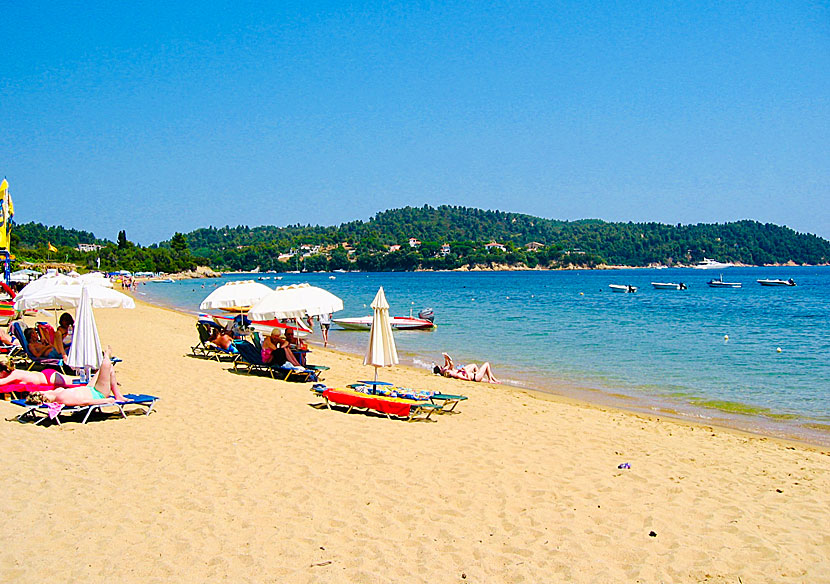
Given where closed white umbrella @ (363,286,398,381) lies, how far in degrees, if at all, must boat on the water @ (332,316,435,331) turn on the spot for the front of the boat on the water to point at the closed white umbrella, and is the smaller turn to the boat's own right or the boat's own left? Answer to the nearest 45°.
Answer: approximately 90° to the boat's own left

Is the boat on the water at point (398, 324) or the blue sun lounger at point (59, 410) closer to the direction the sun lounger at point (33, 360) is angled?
the boat on the water

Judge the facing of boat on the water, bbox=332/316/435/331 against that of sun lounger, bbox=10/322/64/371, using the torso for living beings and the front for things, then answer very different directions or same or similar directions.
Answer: very different directions

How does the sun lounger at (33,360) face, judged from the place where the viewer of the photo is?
facing to the right of the viewer

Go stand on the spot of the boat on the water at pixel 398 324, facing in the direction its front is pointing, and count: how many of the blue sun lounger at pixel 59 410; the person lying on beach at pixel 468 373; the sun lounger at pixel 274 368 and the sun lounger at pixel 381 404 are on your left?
4

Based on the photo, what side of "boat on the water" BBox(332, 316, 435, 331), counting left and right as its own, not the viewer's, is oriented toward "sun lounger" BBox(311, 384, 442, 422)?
left

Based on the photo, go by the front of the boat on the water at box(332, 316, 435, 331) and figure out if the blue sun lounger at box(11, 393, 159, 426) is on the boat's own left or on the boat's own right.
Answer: on the boat's own left

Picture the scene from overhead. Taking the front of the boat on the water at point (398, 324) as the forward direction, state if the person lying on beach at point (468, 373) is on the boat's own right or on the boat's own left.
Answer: on the boat's own left

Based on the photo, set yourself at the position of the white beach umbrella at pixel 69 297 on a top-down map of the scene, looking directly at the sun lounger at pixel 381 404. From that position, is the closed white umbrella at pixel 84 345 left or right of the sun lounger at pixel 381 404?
right

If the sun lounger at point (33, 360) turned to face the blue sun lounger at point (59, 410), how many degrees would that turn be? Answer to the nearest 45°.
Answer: approximately 90° to its right

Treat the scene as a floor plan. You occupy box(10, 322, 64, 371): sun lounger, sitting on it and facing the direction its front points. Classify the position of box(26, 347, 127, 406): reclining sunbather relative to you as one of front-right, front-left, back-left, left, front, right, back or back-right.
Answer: right

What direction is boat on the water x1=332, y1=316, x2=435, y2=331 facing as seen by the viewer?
to the viewer's left

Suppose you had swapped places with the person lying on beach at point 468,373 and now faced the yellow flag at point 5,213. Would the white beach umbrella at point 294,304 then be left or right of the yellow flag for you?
left

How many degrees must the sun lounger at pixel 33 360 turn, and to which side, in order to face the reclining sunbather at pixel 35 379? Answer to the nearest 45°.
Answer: approximately 90° to its right

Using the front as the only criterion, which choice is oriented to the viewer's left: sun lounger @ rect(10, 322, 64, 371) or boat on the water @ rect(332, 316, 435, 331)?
the boat on the water

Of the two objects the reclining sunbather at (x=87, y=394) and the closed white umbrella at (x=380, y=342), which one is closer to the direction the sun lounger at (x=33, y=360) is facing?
the closed white umbrella

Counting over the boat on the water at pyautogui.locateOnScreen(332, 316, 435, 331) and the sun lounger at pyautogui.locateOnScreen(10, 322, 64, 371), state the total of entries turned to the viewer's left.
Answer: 1
